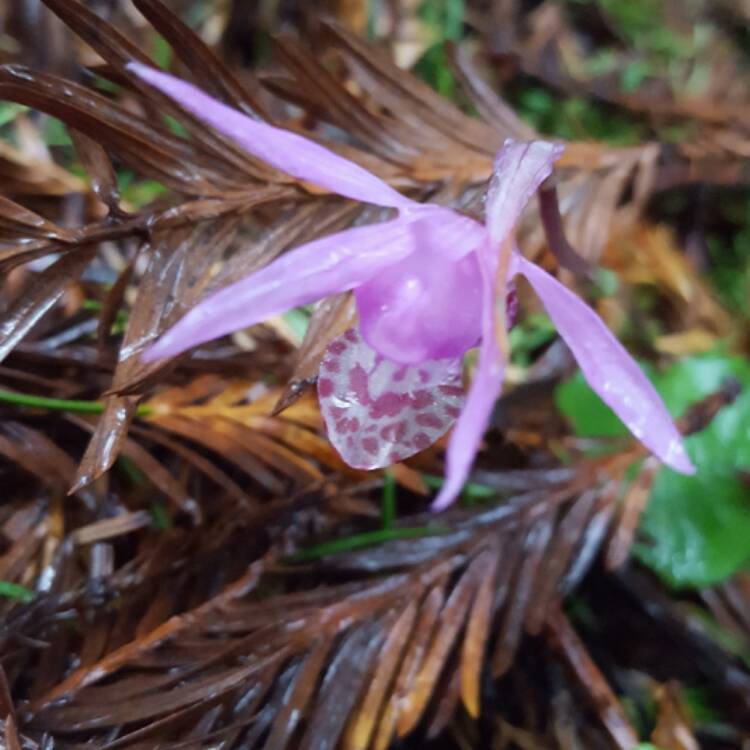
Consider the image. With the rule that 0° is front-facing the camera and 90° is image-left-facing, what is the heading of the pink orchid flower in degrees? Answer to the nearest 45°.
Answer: approximately 45°
